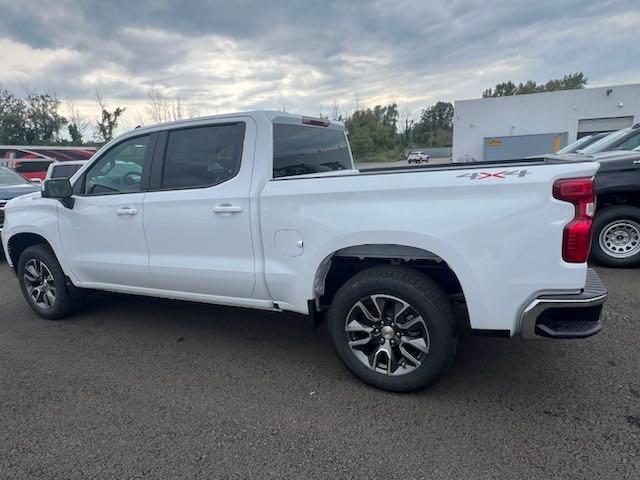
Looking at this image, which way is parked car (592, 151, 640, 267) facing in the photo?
to the viewer's left

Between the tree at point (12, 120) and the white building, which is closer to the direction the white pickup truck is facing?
the tree

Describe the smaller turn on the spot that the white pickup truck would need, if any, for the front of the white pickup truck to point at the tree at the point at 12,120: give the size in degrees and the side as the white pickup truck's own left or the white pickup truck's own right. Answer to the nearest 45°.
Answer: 0° — it already faces it

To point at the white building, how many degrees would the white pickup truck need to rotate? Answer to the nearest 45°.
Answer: approximately 90° to its right

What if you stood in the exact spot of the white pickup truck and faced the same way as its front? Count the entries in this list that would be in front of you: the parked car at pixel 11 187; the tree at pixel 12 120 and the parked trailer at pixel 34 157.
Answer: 3

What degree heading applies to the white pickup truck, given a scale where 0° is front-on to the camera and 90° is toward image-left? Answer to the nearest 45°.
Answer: approximately 135°

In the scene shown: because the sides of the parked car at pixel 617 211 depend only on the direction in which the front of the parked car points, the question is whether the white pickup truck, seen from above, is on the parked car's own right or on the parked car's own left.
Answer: on the parked car's own left

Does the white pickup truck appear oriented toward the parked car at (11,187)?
yes
